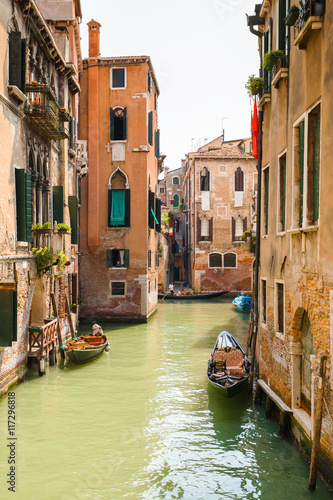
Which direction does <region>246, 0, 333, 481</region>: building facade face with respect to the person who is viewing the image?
facing to the left of the viewer

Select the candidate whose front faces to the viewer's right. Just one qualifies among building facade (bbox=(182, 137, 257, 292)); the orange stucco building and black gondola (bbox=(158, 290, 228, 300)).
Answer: the black gondola

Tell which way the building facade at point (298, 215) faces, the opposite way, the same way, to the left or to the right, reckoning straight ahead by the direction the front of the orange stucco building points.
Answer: to the right

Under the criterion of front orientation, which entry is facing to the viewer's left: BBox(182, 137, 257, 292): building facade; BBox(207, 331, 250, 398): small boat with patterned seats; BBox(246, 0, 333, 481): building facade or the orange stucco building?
BBox(246, 0, 333, 481): building facade

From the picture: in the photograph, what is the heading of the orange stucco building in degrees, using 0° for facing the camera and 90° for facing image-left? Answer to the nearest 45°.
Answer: approximately 0°

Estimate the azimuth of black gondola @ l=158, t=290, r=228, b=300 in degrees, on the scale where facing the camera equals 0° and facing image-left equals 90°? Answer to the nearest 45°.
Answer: approximately 270°

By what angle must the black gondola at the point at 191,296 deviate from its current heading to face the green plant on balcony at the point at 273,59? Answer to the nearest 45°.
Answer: approximately 90° to its right

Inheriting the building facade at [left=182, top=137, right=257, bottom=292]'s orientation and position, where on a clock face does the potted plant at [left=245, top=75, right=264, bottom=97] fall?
The potted plant is roughly at 12 o'clock from the building facade.
